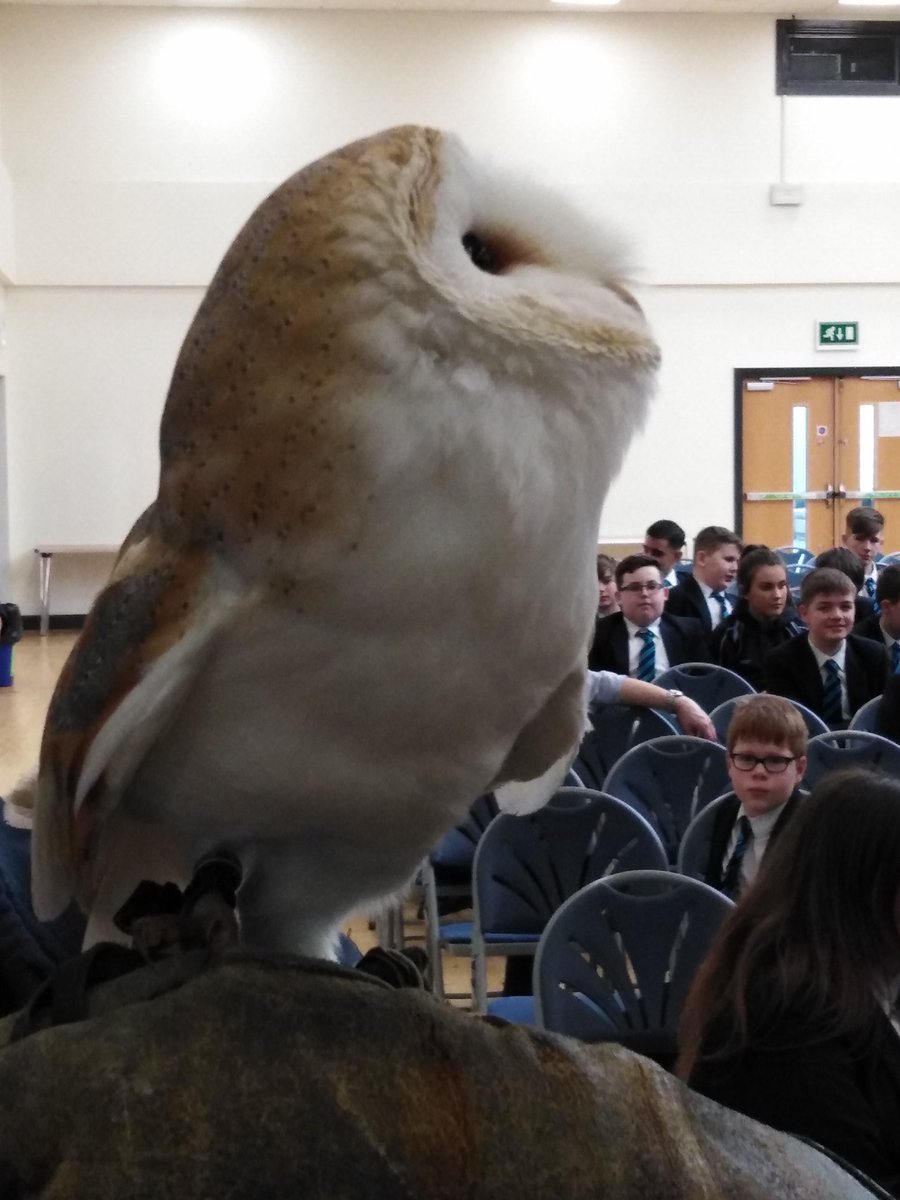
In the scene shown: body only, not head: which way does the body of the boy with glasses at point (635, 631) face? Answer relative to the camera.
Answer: toward the camera

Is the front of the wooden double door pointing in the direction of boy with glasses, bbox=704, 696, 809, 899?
yes

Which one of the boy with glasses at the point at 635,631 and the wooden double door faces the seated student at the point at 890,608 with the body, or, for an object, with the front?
the wooden double door

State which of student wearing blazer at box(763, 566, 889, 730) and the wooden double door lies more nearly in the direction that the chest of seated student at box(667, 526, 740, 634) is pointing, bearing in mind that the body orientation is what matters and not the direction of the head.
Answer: the student wearing blazer

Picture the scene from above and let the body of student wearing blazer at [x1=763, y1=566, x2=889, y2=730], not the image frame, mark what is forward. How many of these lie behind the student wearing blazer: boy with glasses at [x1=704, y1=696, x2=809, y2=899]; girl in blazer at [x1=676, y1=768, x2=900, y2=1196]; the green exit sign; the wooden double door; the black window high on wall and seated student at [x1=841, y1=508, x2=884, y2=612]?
4

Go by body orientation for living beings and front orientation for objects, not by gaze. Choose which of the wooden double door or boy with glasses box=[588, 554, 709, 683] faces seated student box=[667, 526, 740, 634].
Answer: the wooden double door

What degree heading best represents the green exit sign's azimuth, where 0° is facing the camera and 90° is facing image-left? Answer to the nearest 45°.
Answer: approximately 0°

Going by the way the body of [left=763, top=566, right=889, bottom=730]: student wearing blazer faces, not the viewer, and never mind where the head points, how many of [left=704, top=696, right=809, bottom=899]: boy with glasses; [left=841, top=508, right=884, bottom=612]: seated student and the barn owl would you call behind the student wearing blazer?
1

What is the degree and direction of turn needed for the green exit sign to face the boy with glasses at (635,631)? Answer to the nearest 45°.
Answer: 0° — it already faces them

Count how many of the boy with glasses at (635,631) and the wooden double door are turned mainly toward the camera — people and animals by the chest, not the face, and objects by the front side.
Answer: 2

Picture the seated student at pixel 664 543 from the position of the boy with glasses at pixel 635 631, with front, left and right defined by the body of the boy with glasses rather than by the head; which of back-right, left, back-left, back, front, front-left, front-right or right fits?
back

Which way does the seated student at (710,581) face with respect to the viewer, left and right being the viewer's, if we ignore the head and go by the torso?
facing the viewer and to the right of the viewer

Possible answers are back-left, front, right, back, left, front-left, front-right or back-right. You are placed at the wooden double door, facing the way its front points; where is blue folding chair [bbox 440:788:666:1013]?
front

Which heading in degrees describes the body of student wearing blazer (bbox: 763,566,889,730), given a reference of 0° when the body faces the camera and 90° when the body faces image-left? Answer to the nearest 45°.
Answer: approximately 0°

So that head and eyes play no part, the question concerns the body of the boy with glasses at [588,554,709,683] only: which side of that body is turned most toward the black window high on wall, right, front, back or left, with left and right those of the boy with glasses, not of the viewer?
back

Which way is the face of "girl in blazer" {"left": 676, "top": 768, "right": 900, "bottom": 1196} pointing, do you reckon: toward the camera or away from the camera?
away from the camera
